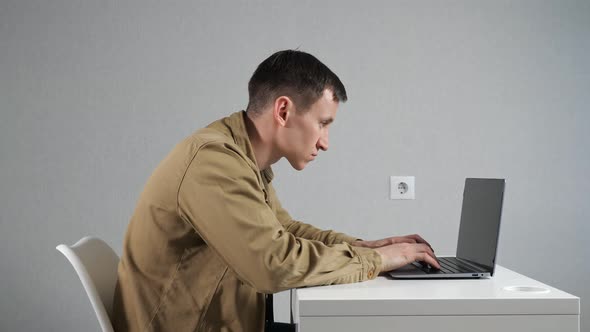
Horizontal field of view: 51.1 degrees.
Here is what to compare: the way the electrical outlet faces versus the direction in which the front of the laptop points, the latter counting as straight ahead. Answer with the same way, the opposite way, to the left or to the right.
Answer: to the left

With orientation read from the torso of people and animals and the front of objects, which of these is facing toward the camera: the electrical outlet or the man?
the electrical outlet

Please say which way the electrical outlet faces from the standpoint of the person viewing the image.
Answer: facing the viewer

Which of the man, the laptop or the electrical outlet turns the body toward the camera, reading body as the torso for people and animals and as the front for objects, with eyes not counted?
the electrical outlet

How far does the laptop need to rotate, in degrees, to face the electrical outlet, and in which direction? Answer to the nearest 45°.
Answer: approximately 90° to its right

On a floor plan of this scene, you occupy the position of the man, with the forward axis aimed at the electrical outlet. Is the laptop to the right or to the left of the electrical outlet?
right

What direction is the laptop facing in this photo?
to the viewer's left

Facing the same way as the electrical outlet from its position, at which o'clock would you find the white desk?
The white desk is roughly at 12 o'clock from the electrical outlet.

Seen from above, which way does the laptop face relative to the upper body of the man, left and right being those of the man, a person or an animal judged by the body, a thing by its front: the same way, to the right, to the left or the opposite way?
the opposite way

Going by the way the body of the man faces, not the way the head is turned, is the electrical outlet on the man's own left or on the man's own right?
on the man's own left

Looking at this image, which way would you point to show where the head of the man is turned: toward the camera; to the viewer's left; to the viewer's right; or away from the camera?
to the viewer's right

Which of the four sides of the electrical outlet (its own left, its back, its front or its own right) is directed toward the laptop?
front

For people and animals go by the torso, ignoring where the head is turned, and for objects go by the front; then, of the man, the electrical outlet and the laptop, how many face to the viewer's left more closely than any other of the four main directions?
1

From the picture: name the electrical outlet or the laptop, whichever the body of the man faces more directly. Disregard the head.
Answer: the laptop

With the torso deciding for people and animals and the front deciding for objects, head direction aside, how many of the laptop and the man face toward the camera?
0

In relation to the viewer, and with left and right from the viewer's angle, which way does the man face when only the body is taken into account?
facing to the right of the viewer

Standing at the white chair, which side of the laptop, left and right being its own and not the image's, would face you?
front

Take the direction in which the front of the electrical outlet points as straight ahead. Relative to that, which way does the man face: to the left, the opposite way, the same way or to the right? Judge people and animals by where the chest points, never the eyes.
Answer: to the left
